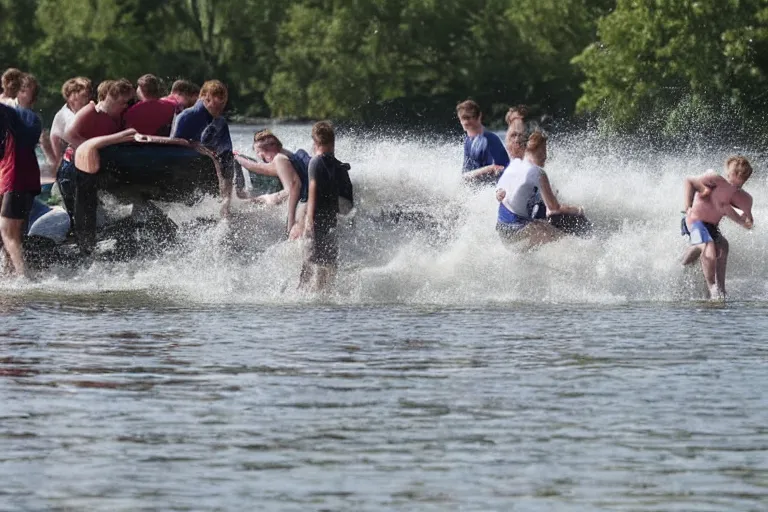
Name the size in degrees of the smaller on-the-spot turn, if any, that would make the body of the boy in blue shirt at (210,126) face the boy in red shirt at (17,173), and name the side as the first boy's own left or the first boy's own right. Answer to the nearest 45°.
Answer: approximately 135° to the first boy's own right

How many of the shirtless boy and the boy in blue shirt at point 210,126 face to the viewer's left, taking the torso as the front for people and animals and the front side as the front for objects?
0

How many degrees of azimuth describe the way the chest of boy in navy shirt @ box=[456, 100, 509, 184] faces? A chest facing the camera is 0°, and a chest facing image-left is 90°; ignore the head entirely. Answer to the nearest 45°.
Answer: approximately 45°

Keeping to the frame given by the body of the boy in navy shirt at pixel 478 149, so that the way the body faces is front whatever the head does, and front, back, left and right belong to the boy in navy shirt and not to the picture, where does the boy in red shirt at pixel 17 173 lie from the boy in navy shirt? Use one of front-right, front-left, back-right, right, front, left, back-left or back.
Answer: front-right

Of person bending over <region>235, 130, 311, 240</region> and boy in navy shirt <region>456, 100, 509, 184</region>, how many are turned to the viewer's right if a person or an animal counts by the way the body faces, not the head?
0

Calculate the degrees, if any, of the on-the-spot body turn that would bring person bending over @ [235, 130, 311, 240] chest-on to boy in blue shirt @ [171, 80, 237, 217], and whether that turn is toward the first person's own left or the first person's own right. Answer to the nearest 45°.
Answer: approximately 45° to the first person's own right

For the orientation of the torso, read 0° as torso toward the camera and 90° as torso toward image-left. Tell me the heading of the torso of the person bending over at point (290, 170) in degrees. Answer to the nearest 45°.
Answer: approximately 90°
